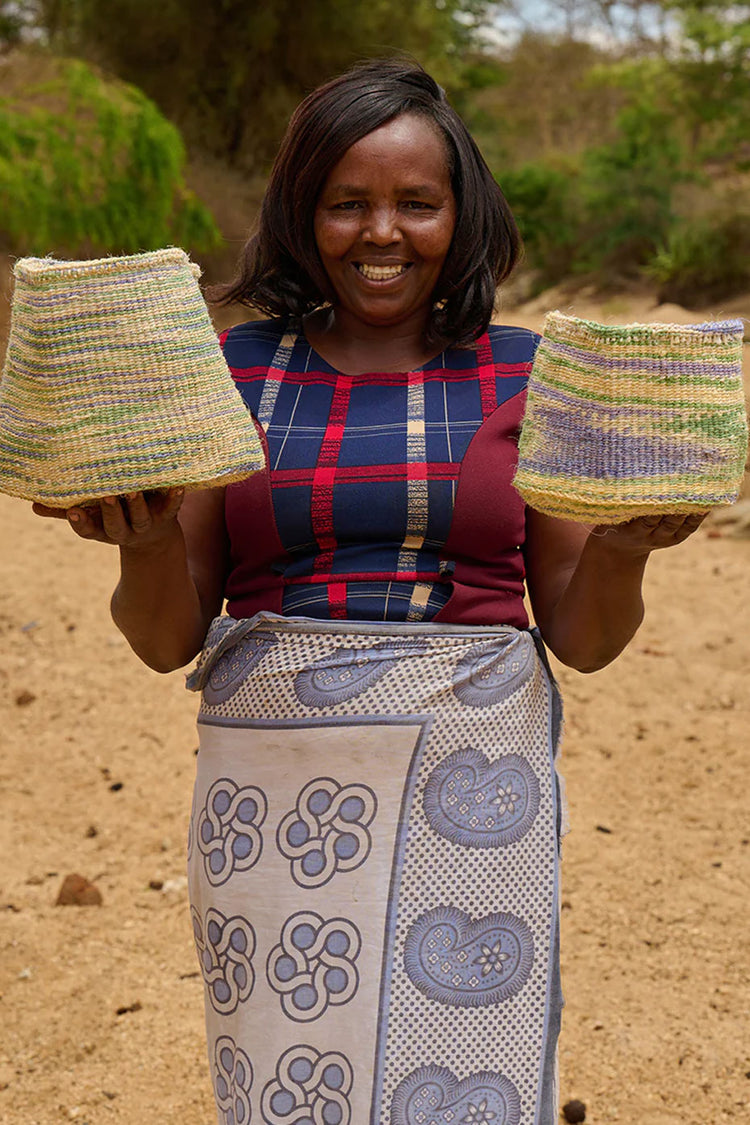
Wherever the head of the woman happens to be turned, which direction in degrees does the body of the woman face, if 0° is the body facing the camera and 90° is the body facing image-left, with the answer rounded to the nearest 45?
approximately 0°

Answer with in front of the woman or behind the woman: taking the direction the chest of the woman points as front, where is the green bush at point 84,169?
behind

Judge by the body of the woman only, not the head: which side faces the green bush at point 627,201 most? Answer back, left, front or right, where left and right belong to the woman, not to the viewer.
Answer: back

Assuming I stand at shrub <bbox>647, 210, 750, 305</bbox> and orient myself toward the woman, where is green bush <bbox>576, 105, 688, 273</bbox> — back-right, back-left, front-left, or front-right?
back-right

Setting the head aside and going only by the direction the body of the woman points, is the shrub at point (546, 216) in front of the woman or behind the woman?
behind

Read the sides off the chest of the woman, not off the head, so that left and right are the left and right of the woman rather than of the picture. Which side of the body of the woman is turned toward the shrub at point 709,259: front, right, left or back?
back

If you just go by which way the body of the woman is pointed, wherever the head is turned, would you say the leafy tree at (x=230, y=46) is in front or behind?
behind
